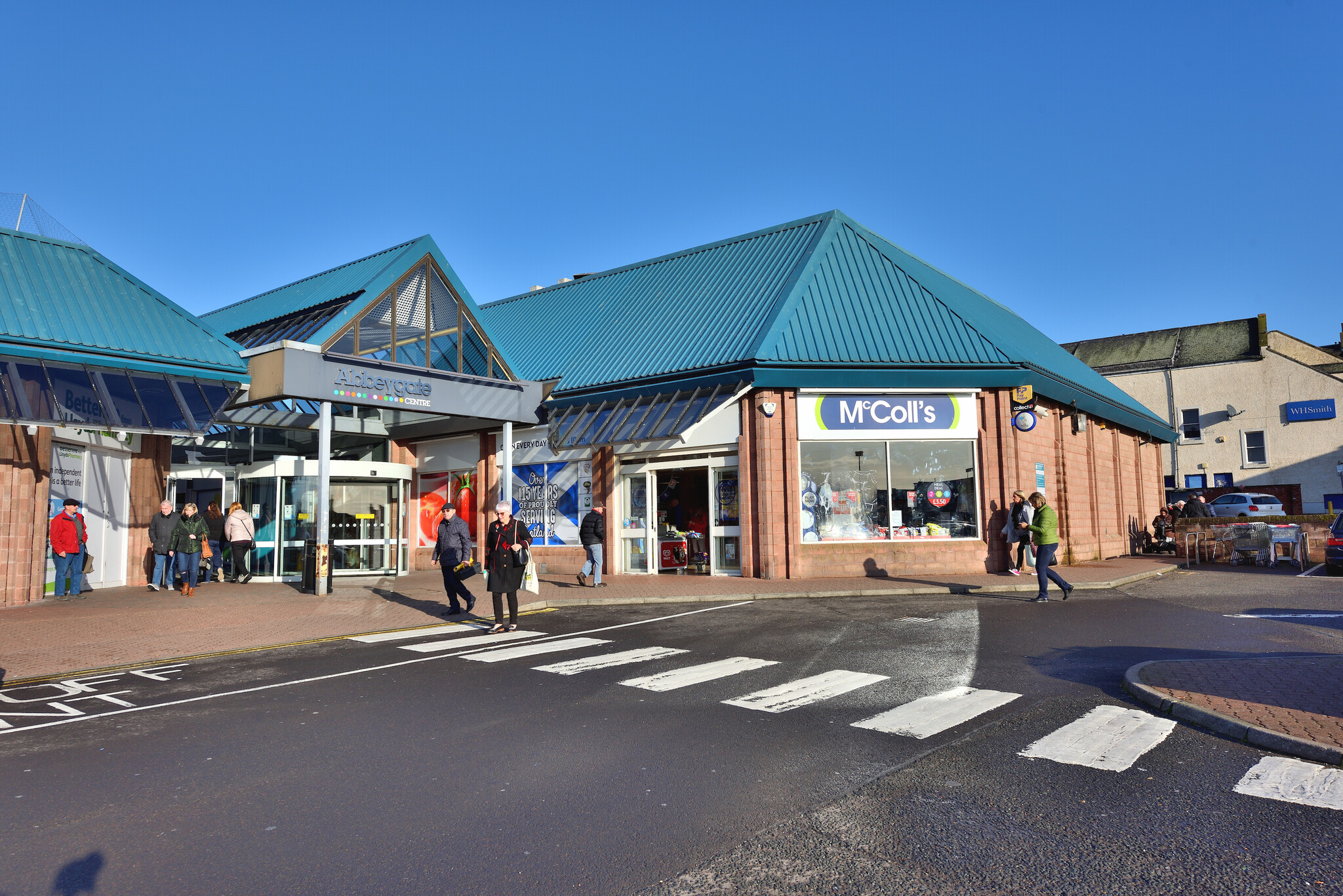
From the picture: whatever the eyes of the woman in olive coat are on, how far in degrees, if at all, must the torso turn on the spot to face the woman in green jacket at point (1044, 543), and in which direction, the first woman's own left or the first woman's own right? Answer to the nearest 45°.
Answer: approximately 45° to the first woman's own left

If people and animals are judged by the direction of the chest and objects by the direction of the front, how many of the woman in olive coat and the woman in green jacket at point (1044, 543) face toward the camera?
1

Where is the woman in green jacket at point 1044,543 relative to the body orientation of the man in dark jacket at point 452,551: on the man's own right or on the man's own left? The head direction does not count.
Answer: on the man's own left

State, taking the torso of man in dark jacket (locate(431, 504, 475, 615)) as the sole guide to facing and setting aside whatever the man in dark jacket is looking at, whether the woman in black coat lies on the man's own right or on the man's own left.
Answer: on the man's own left

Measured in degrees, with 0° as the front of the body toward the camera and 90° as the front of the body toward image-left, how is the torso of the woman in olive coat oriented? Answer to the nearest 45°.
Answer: approximately 0°

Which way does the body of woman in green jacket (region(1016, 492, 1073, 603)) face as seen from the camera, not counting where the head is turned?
to the viewer's left

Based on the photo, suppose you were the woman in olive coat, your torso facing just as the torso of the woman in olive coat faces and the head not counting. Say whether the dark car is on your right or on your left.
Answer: on your left
